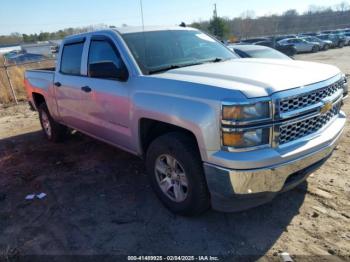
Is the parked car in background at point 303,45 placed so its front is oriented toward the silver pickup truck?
no

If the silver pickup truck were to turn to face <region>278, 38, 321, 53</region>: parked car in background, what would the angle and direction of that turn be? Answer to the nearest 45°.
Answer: approximately 135° to its left

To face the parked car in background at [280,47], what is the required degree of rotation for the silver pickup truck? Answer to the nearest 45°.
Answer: approximately 135° to its left

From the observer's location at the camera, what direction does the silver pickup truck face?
facing the viewer and to the right of the viewer

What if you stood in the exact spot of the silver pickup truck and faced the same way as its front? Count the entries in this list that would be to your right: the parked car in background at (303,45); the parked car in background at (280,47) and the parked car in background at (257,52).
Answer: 0

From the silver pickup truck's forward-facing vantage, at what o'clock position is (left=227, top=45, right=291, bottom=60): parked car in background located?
The parked car in background is roughly at 8 o'clock from the silver pickup truck.

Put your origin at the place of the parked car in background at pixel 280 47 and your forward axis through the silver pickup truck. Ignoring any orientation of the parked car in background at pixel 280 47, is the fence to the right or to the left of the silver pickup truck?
right

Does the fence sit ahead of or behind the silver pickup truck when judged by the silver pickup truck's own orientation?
behind
